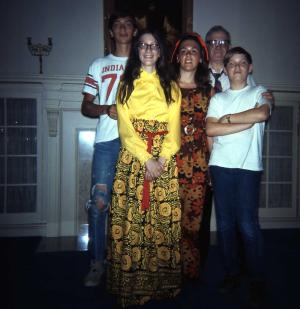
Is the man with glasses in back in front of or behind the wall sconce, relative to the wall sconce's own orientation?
in front

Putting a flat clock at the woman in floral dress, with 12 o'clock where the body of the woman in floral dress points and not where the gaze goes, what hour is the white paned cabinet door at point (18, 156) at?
The white paned cabinet door is roughly at 4 o'clock from the woman in floral dress.

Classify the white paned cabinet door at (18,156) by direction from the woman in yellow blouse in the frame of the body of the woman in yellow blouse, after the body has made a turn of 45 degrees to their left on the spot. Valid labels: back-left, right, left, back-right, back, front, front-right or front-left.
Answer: back

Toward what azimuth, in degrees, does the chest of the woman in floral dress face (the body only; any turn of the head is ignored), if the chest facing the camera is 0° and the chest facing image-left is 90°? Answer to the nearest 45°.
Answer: approximately 0°

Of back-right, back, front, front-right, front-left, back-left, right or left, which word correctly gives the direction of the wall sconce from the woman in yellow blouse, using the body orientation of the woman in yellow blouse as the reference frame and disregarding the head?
back-right

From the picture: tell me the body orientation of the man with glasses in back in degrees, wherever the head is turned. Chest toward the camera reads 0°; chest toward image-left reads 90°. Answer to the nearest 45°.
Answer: approximately 0°

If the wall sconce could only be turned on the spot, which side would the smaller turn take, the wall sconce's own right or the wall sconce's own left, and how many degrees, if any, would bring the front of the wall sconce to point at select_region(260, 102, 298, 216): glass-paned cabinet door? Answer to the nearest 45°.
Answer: approximately 90° to the wall sconce's own left
